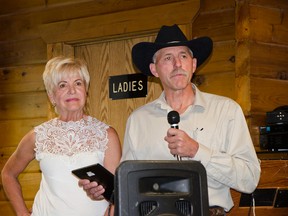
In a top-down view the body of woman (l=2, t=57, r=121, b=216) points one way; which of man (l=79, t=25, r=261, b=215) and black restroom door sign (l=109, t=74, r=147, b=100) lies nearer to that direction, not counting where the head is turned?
the man

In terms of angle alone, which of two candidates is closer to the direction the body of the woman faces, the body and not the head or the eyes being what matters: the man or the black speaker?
the black speaker

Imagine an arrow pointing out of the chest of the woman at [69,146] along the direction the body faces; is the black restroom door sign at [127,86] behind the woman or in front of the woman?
behind

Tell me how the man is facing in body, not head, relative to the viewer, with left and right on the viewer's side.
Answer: facing the viewer

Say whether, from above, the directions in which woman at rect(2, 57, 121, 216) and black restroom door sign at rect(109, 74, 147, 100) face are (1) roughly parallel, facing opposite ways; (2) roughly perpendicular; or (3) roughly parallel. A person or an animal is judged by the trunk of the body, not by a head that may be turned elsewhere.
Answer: roughly parallel

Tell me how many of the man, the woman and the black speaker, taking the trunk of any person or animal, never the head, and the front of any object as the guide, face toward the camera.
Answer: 3

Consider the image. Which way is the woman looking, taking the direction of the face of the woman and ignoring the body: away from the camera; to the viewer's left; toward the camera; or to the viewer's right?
toward the camera

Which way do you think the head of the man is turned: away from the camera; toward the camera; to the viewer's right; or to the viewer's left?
toward the camera

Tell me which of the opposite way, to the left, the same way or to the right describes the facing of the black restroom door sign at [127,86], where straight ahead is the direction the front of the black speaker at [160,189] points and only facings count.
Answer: the same way

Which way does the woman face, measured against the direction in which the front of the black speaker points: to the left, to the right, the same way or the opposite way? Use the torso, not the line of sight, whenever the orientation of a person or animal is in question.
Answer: the same way

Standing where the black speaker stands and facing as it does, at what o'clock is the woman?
The woman is roughly at 5 o'clock from the black speaker.

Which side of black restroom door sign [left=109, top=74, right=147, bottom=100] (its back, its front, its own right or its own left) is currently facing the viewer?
front

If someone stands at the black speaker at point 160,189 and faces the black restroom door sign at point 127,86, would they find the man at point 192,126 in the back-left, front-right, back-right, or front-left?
front-right

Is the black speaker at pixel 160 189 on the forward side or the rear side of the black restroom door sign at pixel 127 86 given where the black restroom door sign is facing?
on the forward side

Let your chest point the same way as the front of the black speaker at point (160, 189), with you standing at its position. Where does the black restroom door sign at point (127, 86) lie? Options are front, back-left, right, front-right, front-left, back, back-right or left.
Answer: back
